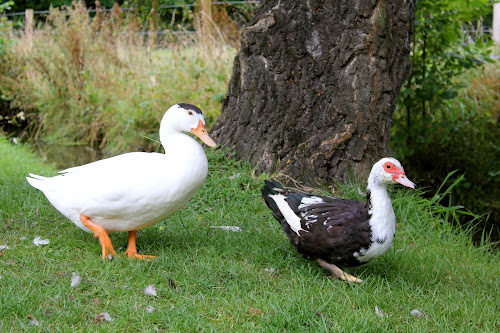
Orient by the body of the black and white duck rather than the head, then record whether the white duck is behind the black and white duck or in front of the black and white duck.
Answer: behind

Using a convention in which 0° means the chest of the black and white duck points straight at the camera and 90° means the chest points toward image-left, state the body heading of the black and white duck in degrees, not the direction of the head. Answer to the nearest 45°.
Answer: approximately 270°

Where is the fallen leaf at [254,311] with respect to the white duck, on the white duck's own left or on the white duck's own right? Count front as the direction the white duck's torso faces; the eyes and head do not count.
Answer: on the white duck's own right

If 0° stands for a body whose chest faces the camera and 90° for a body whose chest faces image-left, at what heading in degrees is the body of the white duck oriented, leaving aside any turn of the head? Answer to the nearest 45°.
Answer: approximately 270°

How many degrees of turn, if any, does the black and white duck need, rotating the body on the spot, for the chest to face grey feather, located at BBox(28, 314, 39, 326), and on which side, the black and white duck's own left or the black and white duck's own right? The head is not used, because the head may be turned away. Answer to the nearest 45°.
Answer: approximately 135° to the black and white duck's own right

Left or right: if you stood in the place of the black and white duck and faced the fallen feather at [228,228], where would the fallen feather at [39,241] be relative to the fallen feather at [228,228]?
left
